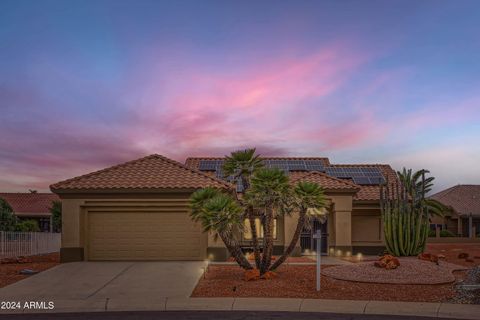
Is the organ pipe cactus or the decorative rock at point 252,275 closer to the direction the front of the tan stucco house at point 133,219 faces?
the decorative rock

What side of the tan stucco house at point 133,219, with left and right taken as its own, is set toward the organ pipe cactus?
left

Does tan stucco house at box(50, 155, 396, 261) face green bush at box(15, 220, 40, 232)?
no

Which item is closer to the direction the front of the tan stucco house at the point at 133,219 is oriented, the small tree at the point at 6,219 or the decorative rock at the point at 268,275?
the decorative rock

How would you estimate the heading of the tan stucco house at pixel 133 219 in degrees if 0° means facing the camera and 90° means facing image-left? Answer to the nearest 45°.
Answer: approximately 0°

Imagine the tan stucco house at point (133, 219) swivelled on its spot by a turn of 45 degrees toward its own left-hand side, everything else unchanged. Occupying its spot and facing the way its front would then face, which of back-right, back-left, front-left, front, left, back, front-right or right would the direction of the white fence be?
back

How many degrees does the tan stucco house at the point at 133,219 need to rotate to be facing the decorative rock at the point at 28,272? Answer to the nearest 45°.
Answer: approximately 45° to its right

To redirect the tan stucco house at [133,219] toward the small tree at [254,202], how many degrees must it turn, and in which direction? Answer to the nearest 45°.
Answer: approximately 45° to its left

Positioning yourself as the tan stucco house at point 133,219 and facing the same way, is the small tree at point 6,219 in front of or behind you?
behind

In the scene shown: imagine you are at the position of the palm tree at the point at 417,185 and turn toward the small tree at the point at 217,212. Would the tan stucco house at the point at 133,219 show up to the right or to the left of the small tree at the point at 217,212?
right

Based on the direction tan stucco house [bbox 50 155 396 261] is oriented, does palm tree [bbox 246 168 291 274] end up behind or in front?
in front

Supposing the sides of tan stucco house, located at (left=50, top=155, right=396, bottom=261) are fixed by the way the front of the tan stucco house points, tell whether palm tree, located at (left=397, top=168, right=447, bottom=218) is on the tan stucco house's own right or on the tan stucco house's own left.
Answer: on the tan stucco house's own left

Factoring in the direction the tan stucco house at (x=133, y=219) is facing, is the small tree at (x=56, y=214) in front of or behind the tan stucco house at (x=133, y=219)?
behind

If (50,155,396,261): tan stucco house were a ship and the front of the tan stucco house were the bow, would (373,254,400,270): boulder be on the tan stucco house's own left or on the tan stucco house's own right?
on the tan stucco house's own left
